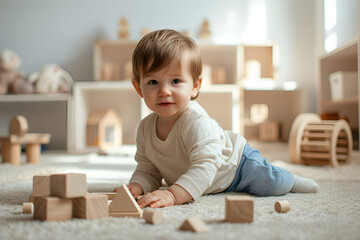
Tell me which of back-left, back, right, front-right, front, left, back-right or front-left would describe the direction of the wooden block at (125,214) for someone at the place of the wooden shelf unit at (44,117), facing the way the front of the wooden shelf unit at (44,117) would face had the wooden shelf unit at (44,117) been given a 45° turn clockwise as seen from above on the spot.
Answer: front-left

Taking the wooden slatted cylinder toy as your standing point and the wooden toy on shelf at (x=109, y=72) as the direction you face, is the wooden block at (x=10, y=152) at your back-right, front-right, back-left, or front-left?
front-left

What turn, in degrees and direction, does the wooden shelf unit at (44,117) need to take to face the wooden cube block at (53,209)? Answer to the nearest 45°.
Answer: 0° — it already faces it

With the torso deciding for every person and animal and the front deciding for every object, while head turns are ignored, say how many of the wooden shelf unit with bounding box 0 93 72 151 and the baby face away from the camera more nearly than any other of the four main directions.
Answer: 0

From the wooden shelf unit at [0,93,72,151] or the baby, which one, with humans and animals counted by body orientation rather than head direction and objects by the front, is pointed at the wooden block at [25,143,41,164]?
the wooden shelf unit

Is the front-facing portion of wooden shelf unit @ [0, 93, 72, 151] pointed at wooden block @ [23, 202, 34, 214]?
yes

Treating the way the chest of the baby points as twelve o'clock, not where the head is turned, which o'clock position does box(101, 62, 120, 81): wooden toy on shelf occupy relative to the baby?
The wooden toy on shelf is roughly at 4 o'clock from the baby.

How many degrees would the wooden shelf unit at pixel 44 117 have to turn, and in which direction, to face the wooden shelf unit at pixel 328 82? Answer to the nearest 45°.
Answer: approximately 45° to its left

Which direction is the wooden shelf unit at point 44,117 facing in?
toward the camera

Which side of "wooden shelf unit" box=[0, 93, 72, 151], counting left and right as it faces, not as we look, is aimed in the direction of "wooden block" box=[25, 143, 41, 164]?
front

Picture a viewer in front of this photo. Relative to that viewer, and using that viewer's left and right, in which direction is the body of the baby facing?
facing the viewer and to the left of the viewer
